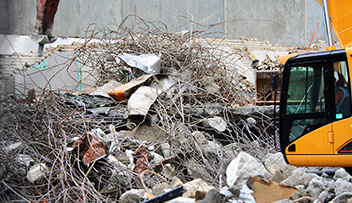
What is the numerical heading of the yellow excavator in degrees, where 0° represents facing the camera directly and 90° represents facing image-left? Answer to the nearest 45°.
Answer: approximately 90°

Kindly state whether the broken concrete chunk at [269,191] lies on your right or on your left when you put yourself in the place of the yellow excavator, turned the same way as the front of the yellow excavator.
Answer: on your left

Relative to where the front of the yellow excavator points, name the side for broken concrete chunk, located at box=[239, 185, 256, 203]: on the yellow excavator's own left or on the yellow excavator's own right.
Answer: on the yellow excavator's own left

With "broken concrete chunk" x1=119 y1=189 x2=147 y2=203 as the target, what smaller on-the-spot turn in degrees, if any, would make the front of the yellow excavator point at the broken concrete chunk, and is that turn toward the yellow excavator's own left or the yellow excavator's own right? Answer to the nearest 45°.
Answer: approximately 45° to the yellow excavator's own left

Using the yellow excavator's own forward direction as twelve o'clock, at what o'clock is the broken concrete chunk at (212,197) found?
The broken concrete chunk is roughly at 10 o'clock from the yellow excavator.

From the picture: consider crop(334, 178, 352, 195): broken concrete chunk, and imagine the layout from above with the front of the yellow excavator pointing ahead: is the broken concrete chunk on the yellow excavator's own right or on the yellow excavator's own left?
on the yellow excavator's own left

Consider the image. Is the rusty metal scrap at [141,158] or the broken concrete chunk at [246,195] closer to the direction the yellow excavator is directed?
the rusty metal scrap
